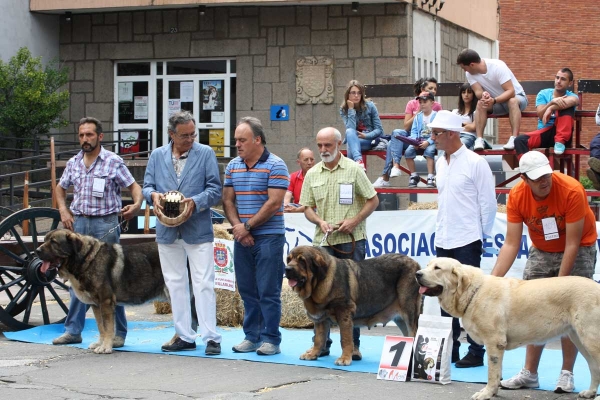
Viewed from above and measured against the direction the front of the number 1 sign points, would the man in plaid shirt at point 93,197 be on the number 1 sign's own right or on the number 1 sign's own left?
on the number 1 sign's own right

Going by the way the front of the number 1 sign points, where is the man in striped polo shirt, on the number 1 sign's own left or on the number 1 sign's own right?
on the number 1 sign's own right

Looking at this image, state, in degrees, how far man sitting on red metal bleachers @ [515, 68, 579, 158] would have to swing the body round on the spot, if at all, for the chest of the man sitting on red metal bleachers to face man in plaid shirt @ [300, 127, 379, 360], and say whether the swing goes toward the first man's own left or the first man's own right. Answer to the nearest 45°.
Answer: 0° — they already face them

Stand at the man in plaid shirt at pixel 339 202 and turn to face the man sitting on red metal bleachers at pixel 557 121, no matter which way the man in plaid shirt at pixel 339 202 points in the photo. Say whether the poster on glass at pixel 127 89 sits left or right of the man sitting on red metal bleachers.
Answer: left

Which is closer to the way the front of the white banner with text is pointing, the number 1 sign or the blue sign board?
the number 1 sign

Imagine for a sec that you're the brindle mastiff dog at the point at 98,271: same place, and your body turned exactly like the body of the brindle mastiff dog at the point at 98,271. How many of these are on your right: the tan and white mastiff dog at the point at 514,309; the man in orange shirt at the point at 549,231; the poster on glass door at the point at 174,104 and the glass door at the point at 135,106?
2

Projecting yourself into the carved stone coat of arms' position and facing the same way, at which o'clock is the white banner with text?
The white banner with text is roughly at 12 o'clock from the carved stone coat of arms.

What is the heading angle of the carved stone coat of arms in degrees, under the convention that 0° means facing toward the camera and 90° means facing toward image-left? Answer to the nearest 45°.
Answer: approximately 0°

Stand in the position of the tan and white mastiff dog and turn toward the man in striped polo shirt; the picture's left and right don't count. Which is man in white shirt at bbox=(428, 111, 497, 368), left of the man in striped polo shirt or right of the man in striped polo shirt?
right
